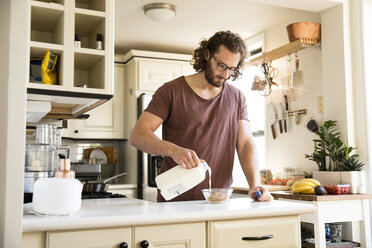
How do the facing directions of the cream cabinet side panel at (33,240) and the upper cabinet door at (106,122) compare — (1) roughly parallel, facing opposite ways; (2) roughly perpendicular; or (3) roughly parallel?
roughly parallel

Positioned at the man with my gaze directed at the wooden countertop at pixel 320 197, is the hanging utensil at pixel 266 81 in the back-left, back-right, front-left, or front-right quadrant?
front-left

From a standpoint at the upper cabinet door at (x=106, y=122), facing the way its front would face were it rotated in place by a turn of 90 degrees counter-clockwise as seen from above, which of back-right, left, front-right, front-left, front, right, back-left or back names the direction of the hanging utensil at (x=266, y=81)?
front-right

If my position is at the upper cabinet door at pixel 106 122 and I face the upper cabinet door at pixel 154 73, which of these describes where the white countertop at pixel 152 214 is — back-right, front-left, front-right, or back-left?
front-right

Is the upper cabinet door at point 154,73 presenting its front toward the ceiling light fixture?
yes

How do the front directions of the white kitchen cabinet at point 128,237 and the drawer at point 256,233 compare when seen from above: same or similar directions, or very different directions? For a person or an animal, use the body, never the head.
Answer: same or similar directions

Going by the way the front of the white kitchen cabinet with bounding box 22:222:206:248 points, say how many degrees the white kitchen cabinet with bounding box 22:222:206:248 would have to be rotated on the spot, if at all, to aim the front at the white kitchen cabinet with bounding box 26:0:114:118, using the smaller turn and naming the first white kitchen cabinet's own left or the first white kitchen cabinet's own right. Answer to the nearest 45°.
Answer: approximately 180°

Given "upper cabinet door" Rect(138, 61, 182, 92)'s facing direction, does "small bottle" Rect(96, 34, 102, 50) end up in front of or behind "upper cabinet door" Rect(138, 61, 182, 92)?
in front

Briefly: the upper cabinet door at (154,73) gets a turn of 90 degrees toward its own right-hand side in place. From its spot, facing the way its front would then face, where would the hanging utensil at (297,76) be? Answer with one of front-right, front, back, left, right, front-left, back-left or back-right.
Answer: back-left

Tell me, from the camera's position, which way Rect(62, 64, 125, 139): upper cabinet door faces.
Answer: facing the viewer

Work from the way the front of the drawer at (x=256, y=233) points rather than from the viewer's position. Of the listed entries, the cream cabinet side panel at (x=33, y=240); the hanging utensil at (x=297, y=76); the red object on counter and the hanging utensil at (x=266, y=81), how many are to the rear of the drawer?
3
